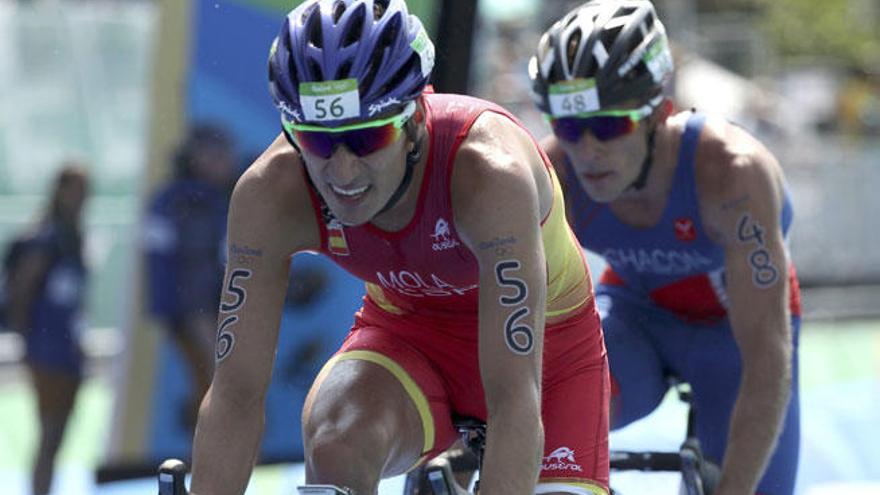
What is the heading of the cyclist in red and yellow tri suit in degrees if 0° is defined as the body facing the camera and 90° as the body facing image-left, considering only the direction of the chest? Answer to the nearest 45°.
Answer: approximately 45°

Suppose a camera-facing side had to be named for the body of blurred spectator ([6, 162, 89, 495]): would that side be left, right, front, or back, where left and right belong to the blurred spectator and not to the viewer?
right

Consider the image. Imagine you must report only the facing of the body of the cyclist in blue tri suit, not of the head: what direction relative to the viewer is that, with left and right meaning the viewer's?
facing the viewer and to the left of the viewer

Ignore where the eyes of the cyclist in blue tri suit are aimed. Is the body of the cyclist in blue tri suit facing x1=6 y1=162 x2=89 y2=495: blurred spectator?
no

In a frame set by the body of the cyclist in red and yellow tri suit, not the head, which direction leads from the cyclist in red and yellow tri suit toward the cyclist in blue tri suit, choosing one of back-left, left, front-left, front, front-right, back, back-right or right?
back

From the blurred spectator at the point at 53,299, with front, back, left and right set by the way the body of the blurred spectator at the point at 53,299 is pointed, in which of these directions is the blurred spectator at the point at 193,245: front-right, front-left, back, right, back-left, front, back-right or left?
front

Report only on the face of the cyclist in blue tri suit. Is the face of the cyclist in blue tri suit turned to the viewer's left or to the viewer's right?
to the viewer's left

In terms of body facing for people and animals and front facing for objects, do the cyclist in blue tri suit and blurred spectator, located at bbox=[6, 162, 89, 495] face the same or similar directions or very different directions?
very different directions

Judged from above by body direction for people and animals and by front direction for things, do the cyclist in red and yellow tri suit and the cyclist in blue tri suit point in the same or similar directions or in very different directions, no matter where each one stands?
same or similar directions

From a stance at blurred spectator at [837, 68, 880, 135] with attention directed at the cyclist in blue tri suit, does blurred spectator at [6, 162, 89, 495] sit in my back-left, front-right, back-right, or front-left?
front-right

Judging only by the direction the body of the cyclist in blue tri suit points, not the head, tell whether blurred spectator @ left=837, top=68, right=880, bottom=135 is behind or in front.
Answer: behind
